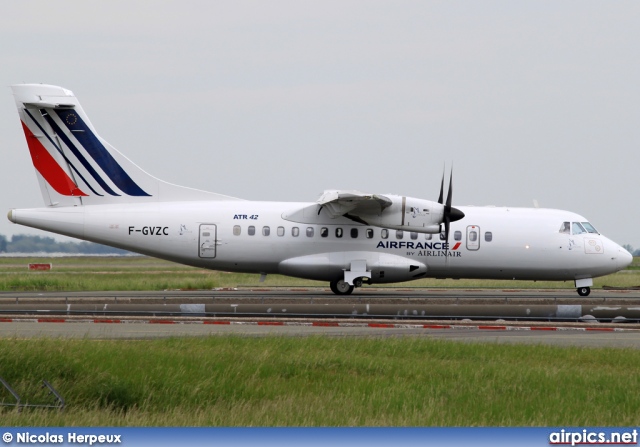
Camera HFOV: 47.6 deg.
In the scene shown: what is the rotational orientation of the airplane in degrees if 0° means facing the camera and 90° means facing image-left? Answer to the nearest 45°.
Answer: approximately 270°
